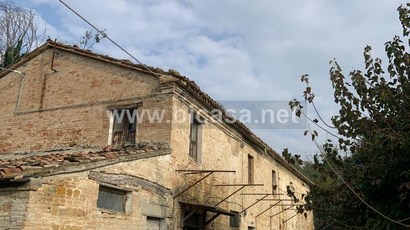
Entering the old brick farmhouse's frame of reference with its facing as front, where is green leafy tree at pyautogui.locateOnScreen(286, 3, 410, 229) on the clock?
The green leafy tree is roughly at 12 o'clock from the old brick farmhouse.

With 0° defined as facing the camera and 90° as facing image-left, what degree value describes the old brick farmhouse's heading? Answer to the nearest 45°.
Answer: approximately 315°
